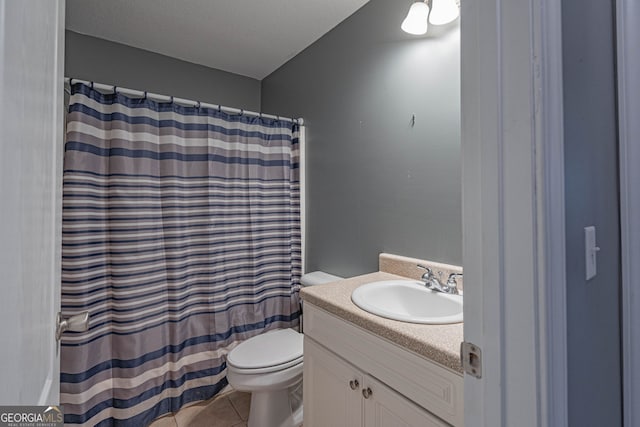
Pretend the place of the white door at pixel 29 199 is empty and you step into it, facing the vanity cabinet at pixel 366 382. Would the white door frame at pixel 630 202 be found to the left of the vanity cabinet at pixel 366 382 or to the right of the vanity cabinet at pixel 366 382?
right

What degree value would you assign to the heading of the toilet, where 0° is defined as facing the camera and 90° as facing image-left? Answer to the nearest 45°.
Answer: approximately 45°

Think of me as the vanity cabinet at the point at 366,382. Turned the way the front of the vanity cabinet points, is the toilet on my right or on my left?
on my right

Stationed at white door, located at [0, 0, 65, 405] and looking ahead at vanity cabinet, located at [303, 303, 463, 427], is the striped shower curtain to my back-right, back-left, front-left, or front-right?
front-left

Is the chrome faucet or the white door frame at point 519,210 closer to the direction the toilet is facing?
the white door frame

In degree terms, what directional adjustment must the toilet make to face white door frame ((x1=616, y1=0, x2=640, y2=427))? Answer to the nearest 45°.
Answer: approximately 90° to its left

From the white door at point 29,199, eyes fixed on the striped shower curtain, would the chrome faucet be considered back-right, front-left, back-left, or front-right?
front-right

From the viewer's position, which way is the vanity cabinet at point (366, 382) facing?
facing the viewer and to the left of the viewer

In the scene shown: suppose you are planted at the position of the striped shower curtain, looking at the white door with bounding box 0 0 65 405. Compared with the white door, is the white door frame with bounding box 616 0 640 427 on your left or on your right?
left

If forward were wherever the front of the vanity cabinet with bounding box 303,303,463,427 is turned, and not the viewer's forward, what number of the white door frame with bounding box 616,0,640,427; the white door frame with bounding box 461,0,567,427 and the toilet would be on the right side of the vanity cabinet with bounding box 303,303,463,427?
1

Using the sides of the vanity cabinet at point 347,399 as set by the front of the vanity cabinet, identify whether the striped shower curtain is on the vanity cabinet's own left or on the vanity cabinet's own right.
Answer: on the vanity cabinet's own right

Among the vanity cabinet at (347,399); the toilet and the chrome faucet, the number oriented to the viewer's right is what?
0

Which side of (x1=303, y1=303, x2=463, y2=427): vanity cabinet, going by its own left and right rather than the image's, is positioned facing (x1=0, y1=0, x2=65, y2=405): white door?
front

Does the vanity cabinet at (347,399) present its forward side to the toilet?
no

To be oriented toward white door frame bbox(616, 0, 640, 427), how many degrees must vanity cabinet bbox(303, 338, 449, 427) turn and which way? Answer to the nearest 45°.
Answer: approximately 90° to its left
